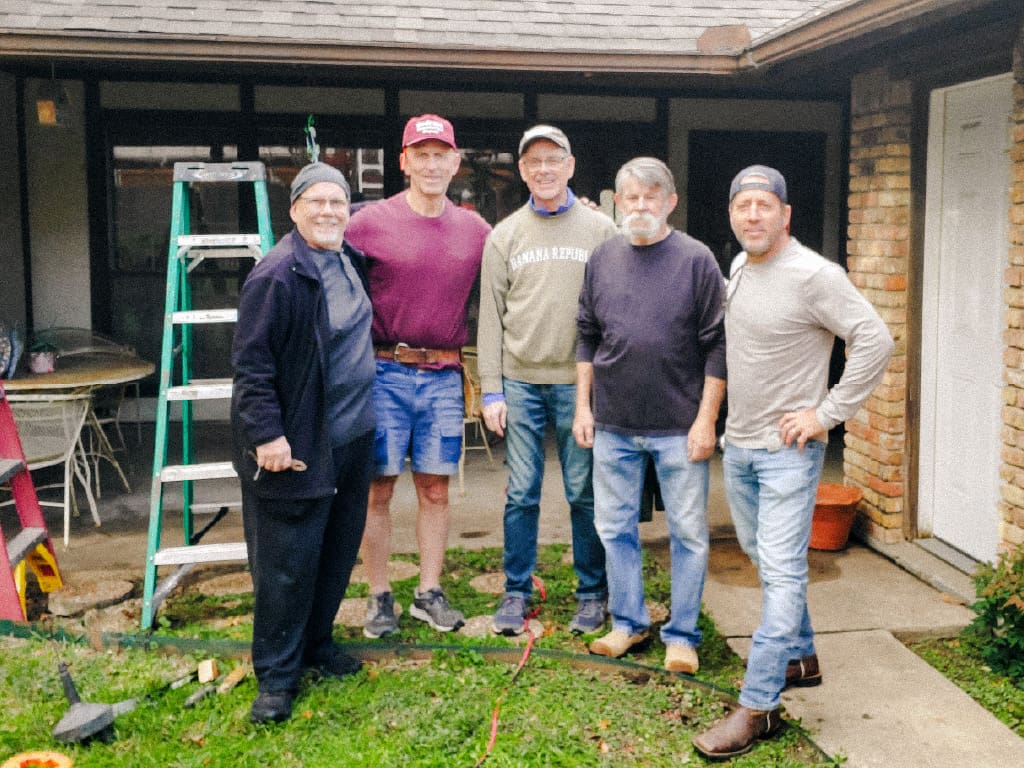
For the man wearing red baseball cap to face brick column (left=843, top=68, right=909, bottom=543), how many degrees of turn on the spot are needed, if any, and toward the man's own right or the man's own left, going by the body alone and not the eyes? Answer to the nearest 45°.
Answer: approximately 135° to the man's own left

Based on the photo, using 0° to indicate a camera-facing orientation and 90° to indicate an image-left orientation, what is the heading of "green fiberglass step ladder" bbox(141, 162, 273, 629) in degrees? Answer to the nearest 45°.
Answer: approximately 0°

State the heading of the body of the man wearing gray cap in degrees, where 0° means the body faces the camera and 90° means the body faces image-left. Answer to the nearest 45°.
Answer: approximately 0°

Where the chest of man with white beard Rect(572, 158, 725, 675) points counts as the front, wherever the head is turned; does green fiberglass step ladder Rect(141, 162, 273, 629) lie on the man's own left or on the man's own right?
on the man's own right

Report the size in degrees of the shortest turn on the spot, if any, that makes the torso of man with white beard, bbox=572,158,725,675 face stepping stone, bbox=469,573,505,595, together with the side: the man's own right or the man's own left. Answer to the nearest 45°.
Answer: approximately 135° to the man's own right
